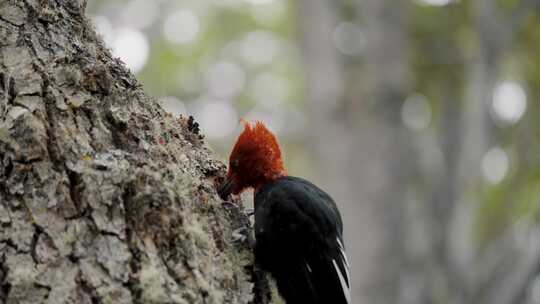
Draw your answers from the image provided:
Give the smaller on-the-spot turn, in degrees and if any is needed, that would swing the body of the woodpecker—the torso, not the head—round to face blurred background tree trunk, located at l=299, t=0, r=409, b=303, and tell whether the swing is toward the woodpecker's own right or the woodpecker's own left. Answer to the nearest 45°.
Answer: approximately 90° to the woodpecker's own right

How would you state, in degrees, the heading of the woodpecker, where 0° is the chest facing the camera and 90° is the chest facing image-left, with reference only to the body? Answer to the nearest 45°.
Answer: approximately 90°
